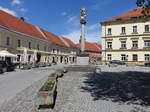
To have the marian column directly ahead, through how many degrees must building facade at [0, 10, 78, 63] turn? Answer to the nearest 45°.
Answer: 0° — it already faces it

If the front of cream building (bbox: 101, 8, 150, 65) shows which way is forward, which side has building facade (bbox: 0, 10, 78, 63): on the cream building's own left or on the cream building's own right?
on the cream building's own right

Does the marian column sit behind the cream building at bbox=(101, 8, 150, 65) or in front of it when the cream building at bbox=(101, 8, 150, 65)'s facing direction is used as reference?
in front

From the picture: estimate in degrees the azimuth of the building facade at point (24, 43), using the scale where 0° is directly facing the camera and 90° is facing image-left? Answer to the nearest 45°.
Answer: approximately 315°

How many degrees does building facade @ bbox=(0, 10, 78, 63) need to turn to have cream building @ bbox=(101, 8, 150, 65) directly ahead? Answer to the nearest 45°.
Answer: approximately 45° to its left

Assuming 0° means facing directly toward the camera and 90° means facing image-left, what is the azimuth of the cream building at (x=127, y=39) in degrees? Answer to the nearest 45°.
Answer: approximately 0°
